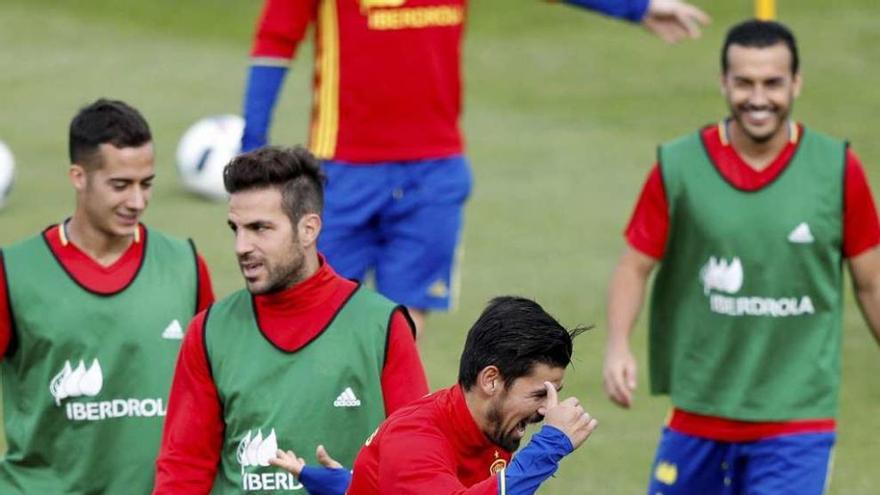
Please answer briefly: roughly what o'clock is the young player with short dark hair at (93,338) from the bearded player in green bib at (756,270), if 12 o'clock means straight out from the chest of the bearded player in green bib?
The young player with short dark hair is roughly at 2 o'clock from the bearded player in green bib.

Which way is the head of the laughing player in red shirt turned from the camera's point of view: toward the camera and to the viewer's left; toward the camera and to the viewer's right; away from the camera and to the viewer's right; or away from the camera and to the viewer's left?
toward the camera and to the viewer's right

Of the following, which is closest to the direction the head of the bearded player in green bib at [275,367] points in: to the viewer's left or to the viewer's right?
to the viewer's left

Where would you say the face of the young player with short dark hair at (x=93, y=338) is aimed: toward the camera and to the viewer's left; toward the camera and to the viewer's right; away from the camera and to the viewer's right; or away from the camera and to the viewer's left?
toward the camera and to the viewer's right

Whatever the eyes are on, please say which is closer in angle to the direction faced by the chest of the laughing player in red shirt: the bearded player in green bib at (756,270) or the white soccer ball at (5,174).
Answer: the bearded player in green bib

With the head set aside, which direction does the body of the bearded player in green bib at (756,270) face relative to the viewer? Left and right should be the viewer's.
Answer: facing the viewer
